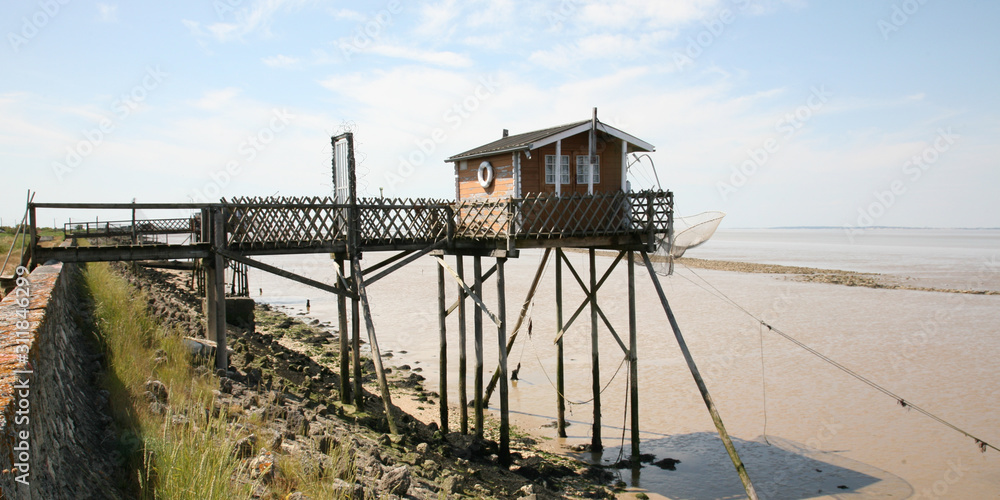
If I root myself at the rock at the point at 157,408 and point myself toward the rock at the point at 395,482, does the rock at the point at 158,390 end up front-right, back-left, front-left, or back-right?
back-left

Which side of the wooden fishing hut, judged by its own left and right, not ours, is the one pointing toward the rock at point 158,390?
right

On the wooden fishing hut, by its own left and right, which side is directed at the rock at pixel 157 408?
right

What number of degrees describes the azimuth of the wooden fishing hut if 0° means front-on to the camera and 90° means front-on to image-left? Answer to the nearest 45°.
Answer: approximately 315°

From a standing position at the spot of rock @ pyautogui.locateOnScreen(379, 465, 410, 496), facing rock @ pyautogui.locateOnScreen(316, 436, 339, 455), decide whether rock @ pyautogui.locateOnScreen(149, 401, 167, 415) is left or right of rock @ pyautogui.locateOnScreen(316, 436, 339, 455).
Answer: left

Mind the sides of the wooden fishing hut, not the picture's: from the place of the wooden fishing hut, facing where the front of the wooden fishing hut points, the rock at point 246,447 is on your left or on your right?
on your right

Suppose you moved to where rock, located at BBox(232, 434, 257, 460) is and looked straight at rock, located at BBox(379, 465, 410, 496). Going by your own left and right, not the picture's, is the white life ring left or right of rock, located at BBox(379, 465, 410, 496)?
left

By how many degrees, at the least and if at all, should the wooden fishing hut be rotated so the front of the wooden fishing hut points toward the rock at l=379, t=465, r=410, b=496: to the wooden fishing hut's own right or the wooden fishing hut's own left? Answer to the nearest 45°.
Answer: approximately 45° to the wooden fishing hut's own right
